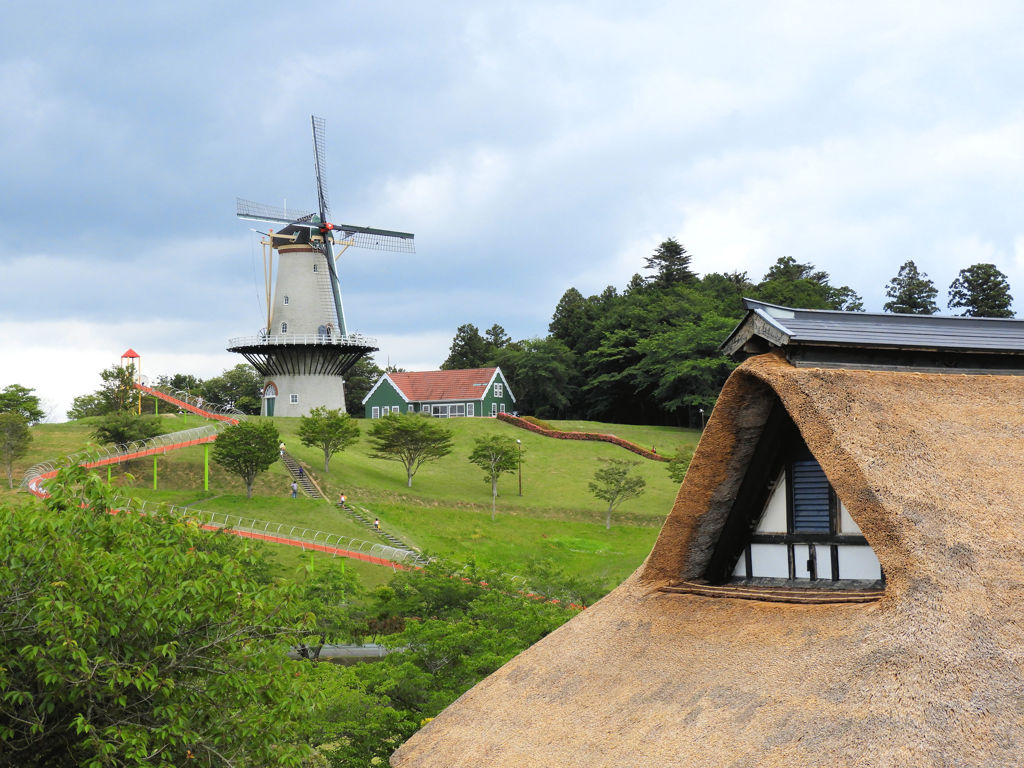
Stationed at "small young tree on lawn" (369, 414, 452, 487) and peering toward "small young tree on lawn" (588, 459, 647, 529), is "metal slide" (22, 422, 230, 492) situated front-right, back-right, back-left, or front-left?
back-right

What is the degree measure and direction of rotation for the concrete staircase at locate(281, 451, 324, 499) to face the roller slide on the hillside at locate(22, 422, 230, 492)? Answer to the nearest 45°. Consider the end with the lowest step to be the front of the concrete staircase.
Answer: approximately 135° to its right

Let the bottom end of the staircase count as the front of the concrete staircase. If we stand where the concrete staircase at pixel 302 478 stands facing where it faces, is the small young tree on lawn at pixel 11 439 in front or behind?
behind

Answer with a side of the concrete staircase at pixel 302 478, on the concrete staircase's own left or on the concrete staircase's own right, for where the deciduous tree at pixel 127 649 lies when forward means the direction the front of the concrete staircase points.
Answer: on the concrete staircase's own right

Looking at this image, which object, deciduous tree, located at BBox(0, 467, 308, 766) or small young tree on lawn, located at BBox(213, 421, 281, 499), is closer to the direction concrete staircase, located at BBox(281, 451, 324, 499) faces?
the deciduous tree

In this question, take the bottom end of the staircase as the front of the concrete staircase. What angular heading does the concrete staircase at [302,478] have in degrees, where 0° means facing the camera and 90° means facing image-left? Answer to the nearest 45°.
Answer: approximately 315°

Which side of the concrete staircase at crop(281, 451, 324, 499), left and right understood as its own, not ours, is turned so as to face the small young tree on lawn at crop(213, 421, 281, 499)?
right

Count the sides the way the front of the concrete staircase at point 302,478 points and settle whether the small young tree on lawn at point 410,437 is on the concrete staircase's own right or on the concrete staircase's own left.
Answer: on the concrete staircase's own left

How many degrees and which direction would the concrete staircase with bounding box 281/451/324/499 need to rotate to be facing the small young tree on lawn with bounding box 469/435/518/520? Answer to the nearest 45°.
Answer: approximately 45° to its left

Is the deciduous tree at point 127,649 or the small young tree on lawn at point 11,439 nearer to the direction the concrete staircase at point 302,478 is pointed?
the deciduous tree
